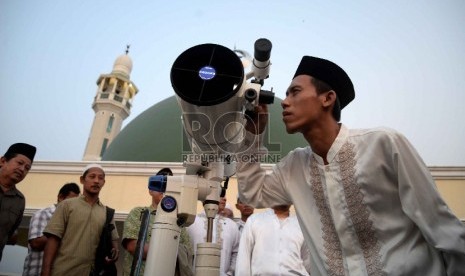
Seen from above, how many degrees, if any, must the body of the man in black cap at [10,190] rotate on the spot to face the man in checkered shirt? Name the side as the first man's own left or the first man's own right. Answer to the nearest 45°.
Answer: approximately 90° to the first man's own left

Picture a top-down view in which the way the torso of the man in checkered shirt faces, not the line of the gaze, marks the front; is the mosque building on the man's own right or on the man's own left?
on the man's own left

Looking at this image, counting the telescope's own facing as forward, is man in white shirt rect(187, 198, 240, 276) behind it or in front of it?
behind

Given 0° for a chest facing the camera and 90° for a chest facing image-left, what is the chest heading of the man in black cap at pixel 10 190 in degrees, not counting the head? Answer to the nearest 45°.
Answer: approximately 315°

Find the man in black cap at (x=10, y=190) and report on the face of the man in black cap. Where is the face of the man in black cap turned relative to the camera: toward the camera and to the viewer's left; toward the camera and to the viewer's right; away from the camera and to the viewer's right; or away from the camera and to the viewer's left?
toward the camera and to the viewer's right

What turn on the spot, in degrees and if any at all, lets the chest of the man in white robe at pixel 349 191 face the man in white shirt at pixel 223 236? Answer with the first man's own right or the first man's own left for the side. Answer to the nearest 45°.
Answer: approximately 90° to the first man's own right

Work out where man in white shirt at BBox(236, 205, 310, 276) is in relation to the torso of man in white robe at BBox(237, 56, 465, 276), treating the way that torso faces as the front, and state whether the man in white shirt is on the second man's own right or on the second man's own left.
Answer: on the second man's own right

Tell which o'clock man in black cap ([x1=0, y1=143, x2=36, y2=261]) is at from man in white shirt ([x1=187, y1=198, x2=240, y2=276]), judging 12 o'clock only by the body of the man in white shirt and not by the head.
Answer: The man in black cap is roughly at 2 o'clock from the man in white shirt.

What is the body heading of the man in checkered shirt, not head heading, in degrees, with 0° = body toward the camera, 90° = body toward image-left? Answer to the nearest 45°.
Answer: approximately 315°

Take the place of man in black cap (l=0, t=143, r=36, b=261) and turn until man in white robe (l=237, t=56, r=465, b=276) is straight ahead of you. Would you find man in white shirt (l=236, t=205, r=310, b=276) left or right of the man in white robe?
left

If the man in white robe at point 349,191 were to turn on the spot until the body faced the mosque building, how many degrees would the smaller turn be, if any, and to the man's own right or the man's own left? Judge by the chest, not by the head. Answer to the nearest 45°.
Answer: approximately 90° to the man's own right

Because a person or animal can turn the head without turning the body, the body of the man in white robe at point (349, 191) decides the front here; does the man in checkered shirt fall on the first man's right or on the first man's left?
on the first man's right
